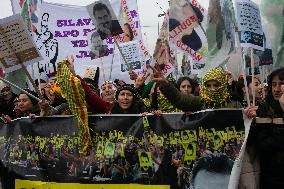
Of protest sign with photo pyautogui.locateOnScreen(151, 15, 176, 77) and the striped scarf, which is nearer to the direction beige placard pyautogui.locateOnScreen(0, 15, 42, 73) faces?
the striped scarf

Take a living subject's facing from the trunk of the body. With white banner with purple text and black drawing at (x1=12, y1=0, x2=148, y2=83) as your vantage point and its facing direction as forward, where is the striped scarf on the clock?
The striped scarf is roughly at 12 o'clock from the white banner with purple text and black drawing.

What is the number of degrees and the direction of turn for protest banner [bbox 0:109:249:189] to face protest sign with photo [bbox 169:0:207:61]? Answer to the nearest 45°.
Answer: approximately 135° to its left

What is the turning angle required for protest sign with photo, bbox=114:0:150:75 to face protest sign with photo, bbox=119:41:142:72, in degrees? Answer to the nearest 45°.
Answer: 0° — it already faces it

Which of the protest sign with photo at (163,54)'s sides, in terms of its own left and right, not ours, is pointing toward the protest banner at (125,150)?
front

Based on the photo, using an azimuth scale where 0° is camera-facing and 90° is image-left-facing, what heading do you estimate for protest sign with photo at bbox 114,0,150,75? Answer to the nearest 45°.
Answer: approximately 0°
